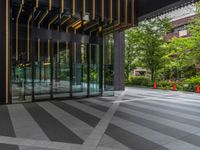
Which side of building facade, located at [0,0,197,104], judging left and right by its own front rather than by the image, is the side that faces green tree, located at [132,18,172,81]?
left

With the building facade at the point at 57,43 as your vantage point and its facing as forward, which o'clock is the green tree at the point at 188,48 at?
The green tree is roughly at 9 o'clock from the building facade.

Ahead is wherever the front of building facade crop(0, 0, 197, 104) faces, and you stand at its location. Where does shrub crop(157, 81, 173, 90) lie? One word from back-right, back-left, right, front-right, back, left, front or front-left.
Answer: left

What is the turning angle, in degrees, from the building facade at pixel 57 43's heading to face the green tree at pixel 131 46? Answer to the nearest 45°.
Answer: approximately 90° to its left

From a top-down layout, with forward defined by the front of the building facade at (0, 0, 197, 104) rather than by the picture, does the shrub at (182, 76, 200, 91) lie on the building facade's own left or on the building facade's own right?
on the building facade's own left

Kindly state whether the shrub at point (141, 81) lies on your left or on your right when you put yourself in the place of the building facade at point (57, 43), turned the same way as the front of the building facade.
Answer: on your left

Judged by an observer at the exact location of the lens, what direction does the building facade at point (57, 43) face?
facing the viewer and to the right of the viewer
